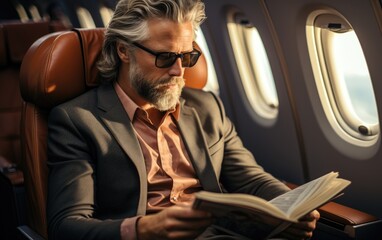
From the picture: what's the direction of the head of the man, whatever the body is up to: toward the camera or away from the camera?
toward the camera

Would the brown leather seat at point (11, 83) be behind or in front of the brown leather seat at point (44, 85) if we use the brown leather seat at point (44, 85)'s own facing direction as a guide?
behind

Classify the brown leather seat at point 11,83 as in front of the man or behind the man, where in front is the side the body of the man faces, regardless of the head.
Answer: behind
